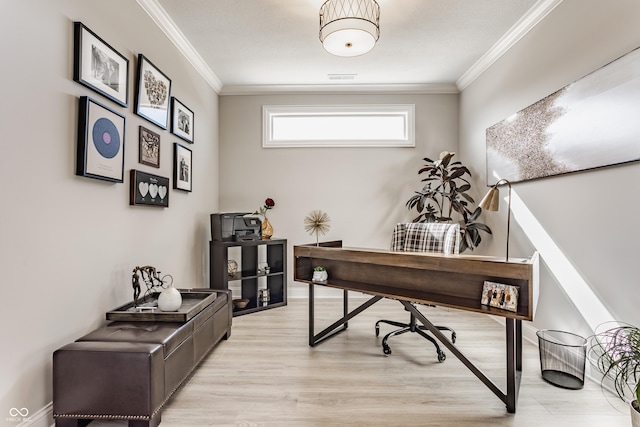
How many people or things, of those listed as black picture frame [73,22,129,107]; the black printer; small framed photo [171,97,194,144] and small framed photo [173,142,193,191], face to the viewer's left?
0

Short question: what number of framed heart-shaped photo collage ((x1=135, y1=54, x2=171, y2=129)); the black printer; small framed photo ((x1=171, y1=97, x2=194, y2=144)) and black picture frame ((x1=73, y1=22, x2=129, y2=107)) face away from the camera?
0

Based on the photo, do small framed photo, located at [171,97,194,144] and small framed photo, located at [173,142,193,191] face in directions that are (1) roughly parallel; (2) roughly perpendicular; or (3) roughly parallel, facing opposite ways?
roughly parallel

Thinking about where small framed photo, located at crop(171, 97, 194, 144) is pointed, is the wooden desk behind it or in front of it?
in front

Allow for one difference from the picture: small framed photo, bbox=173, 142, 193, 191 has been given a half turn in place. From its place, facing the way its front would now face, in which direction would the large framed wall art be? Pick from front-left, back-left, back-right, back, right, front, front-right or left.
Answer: back

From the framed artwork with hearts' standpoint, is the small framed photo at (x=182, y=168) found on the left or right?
on its left

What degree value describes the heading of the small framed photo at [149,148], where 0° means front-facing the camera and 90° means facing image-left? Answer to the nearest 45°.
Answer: approximately 315°

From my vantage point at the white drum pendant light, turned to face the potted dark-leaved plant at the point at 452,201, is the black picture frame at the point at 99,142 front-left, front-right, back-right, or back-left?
back-left

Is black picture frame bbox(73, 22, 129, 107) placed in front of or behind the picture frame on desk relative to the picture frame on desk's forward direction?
in front

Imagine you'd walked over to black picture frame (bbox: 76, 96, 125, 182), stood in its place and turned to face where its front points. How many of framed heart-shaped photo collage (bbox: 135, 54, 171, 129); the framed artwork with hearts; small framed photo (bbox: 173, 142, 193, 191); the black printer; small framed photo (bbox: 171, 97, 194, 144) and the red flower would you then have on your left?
6

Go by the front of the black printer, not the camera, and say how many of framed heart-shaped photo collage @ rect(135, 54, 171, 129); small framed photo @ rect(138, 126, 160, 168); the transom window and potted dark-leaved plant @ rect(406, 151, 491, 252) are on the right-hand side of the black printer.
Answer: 2

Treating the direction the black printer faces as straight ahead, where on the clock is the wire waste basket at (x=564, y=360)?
The wire waste basket is roughly at 12 o'clock from the black printer.

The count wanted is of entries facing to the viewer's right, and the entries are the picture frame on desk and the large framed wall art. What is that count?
0

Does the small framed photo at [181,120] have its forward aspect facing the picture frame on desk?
yes

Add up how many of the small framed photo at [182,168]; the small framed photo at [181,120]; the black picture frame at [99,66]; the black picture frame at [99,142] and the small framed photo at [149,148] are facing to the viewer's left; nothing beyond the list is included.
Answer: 0

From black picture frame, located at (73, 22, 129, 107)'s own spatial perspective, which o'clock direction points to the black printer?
The black printer is roughly at 9 o'clock from the black picture frame.
